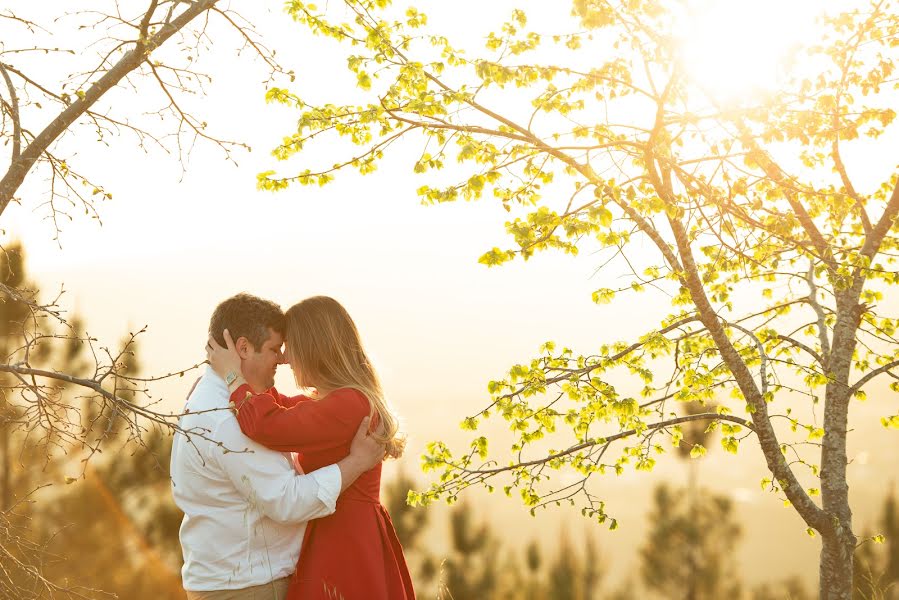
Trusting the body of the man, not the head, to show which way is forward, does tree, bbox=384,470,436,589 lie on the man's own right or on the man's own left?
on the man's own left

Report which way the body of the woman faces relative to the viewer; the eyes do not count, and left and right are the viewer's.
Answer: facing to the left of the viewer

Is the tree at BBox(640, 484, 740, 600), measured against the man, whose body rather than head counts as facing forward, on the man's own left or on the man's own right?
on the man's own left

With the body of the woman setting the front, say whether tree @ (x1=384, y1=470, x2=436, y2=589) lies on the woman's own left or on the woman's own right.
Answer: on the woman's own right

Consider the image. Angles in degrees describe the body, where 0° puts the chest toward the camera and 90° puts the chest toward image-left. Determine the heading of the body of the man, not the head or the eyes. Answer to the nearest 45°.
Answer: approximately 270°

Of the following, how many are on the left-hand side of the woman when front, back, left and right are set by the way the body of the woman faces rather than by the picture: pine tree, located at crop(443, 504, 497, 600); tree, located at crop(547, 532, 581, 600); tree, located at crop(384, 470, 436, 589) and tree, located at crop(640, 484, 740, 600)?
0

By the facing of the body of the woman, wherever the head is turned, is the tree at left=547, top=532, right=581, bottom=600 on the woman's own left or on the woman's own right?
on the woman's own right

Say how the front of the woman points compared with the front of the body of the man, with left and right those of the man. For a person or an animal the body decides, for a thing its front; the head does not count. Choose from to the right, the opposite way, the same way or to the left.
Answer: the opposite way

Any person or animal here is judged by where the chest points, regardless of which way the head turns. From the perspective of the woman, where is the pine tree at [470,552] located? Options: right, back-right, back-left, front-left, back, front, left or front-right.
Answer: right

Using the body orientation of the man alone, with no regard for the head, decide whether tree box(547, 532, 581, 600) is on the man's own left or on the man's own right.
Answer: on the man's own left

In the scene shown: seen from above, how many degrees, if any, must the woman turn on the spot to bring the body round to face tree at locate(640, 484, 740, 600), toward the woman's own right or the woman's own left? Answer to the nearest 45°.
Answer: approximately 135° to the woman's own right
